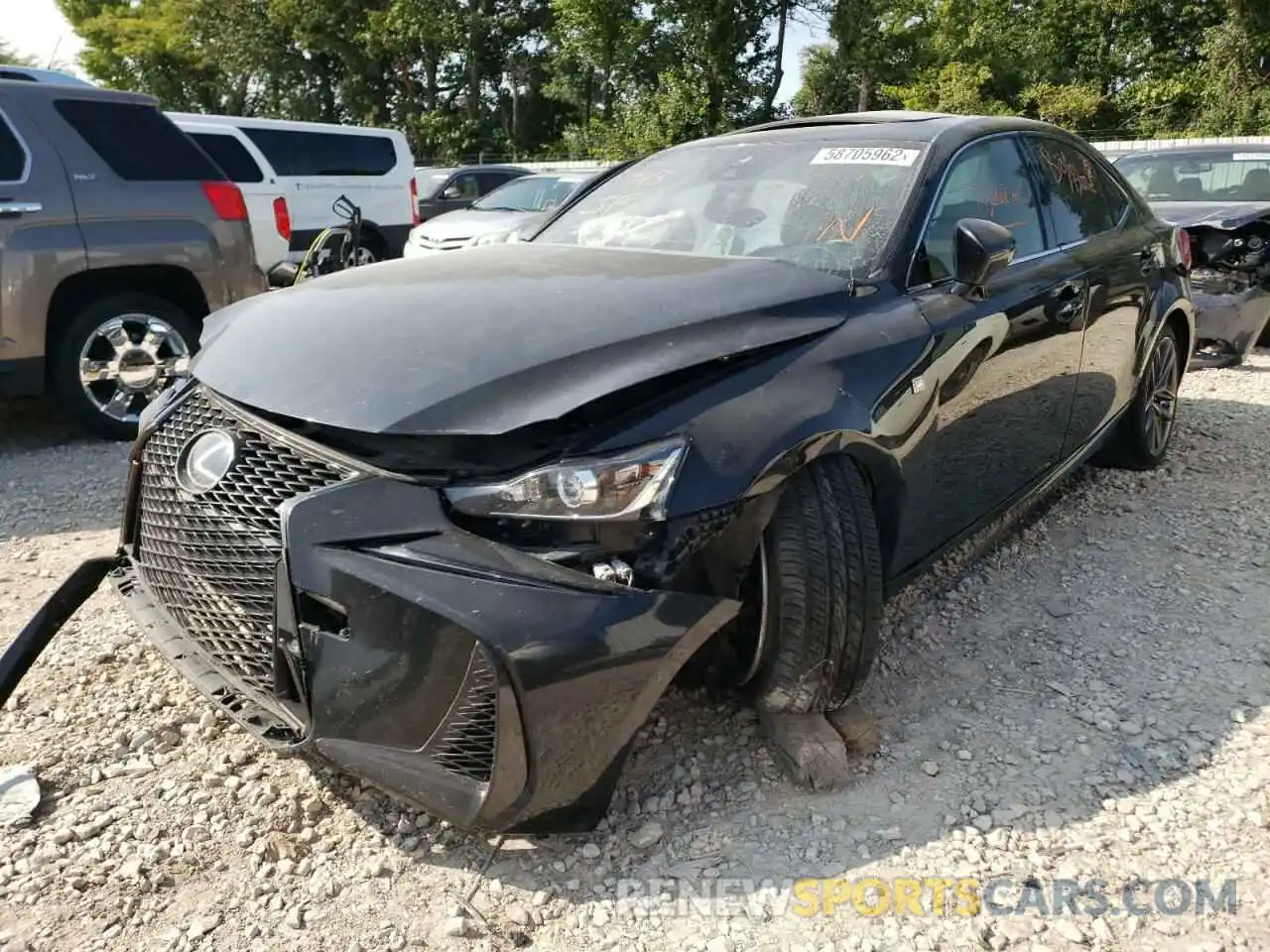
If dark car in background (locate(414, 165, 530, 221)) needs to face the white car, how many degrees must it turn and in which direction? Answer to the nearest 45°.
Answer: approximately 45° to its left

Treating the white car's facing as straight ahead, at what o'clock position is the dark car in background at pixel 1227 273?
The dark car in background is roughly at 9 o'clock from the white car.

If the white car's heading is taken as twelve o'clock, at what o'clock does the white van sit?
The white van is roughly at 2 o'clock from the white car.

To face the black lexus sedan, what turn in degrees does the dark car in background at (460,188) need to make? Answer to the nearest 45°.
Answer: approximately 45° to its left

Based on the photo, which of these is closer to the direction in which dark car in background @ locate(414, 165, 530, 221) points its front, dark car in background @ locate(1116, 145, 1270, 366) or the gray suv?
the gray suv

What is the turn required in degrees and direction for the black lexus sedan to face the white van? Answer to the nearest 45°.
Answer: approximately 135° to its right

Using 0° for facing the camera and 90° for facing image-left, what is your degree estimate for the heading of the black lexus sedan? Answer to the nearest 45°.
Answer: approximately 45°

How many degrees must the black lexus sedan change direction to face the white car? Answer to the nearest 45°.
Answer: approximately 135° to its right

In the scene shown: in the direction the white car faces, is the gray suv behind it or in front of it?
in front

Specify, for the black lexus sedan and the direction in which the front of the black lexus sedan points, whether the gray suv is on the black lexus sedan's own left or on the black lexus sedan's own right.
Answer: on the black lexus sedan's own right
